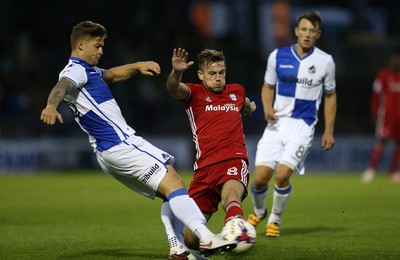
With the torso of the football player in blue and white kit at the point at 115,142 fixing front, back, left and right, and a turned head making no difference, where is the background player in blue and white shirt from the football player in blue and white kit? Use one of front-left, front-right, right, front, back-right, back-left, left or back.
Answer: front-left

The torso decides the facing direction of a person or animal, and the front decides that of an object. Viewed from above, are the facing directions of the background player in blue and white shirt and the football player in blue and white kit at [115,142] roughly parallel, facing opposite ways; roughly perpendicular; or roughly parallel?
roughly perpendicular

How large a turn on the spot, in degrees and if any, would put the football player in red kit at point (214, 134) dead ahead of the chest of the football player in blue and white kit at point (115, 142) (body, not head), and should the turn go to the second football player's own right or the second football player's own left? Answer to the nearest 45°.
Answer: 0° — they already face them

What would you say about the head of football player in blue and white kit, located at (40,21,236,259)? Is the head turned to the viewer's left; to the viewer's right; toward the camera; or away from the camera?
to the viewer's right

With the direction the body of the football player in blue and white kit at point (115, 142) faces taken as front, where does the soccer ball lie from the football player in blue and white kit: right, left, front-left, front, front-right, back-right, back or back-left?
front-right

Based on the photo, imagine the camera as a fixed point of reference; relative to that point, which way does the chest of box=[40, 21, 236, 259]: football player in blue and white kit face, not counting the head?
to the viewer's right

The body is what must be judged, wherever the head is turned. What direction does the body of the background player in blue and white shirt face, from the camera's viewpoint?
toward the camera
